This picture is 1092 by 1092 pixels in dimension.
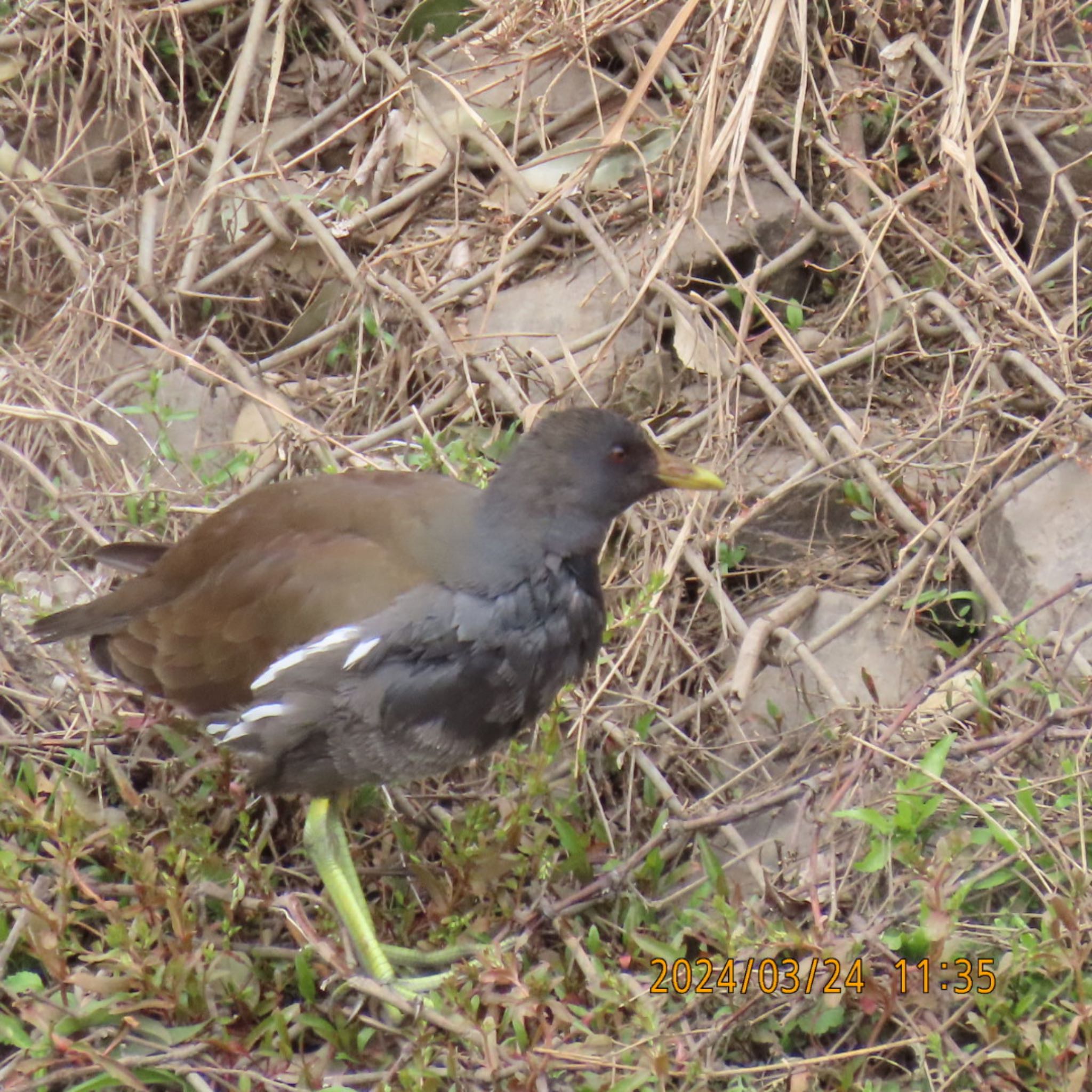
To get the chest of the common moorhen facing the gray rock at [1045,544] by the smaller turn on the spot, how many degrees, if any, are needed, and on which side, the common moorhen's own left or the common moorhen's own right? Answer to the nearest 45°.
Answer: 0° — it already faces it

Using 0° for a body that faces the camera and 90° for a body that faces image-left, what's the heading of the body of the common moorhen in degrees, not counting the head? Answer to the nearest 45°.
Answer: approximately 270°

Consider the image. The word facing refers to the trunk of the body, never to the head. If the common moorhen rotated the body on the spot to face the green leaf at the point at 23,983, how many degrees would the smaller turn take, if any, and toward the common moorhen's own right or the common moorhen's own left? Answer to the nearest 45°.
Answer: approximately 135° to the common moorhen's own right

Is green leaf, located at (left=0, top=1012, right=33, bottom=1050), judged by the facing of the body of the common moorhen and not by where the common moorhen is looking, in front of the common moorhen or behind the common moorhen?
behind

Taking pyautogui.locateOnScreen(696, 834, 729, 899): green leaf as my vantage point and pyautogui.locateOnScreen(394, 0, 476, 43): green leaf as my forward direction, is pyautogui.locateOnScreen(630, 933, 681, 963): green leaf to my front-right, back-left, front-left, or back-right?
back-left
